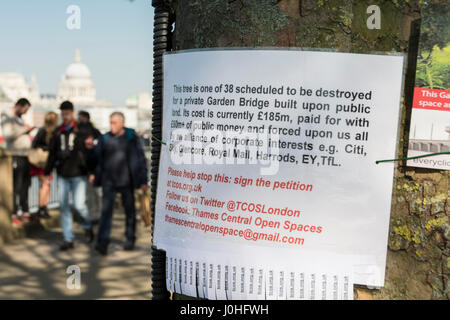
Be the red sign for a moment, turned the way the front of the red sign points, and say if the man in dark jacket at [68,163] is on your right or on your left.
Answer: on your right

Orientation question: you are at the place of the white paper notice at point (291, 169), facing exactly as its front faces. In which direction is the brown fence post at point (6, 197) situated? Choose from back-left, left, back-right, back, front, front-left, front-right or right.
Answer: back-right

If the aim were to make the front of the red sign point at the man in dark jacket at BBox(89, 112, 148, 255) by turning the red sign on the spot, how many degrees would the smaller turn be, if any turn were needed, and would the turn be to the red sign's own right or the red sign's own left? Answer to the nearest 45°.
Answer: approximately 135° to the red sign's own right

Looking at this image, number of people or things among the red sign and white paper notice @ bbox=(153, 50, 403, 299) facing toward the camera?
2

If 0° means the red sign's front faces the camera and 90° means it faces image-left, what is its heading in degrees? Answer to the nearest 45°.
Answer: approximately 0°

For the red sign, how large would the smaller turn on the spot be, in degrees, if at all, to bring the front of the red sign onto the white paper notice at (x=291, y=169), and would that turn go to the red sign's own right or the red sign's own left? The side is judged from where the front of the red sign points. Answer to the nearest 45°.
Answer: approximately 90° to the red sign's own right

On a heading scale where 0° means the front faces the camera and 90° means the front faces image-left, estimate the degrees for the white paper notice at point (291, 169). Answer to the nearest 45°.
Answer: approximately 0°

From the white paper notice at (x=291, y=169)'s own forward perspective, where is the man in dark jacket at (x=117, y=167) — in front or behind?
behind

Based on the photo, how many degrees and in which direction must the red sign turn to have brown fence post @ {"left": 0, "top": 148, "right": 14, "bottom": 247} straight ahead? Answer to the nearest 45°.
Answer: approximately 135° to its right
